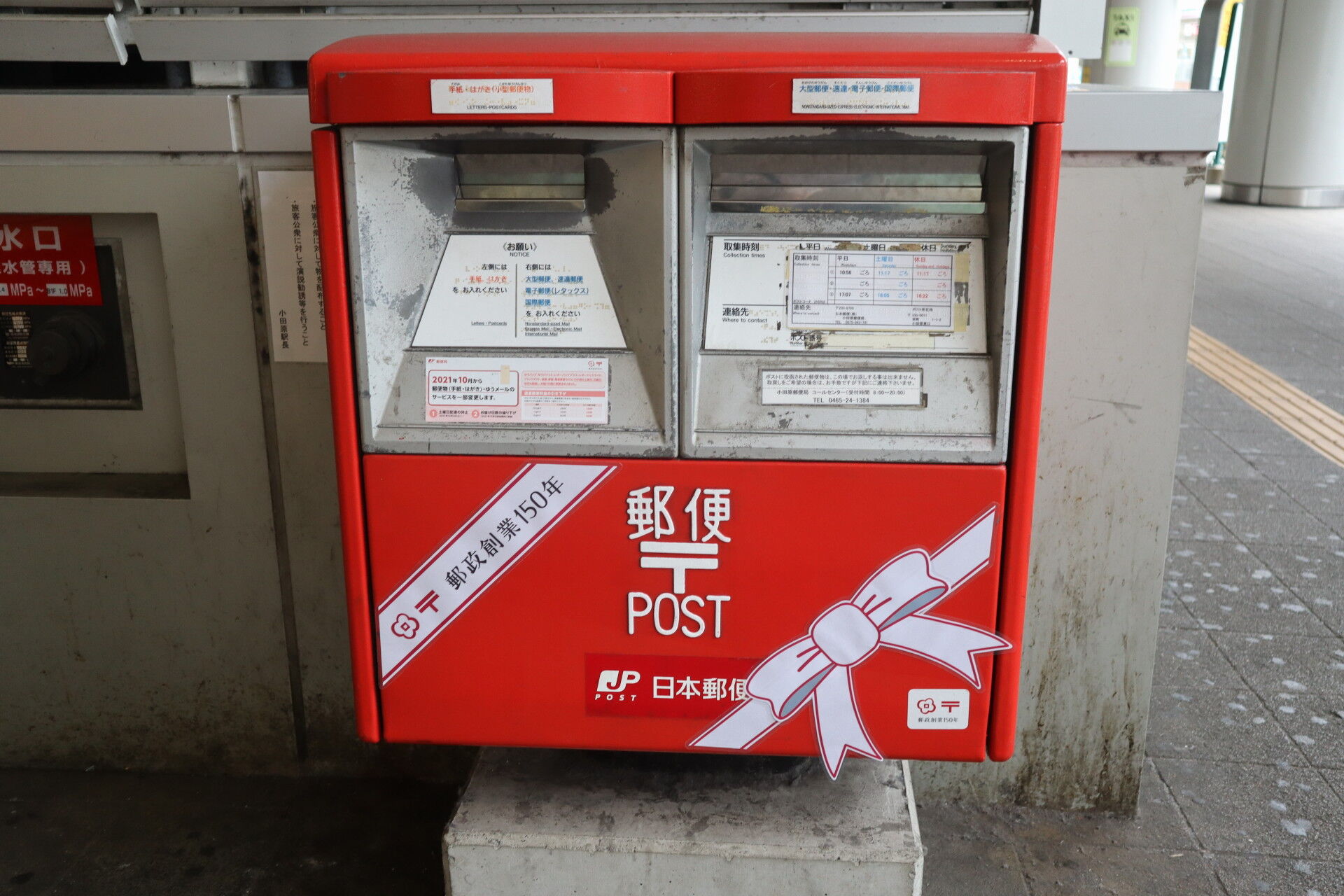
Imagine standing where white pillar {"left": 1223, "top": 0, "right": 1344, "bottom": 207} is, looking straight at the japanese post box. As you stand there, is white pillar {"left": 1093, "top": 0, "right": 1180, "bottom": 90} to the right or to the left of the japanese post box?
right

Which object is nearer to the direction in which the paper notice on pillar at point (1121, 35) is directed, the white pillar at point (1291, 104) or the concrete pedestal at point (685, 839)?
the concrete pedestal

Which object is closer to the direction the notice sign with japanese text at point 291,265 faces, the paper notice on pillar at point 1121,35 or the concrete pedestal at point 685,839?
the concrete pedestal

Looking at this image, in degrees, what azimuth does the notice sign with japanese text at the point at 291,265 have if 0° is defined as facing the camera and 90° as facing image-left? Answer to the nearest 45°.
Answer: approximately 0°

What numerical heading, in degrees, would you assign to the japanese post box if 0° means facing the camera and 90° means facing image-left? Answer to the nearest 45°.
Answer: approximately 0°

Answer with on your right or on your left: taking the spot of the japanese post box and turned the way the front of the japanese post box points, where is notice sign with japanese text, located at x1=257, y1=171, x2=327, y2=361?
on your right
